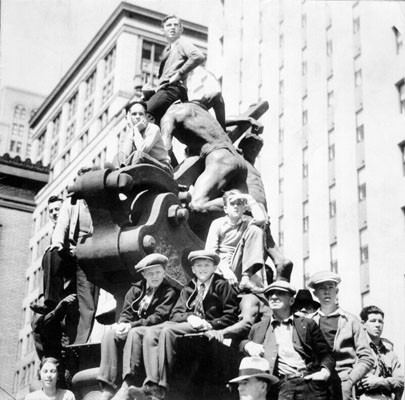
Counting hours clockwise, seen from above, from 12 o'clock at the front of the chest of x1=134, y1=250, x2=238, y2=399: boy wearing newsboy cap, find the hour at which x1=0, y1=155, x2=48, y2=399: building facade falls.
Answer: The building facade is roughly at 4 o'clock from the boy wearing newsboy cap.

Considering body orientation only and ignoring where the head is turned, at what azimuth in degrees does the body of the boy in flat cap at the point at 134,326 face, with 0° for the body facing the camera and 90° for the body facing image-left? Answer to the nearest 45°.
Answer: approximately 45°

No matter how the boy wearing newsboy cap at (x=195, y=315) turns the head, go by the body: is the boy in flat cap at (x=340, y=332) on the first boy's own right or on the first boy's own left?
on the first boy's own left

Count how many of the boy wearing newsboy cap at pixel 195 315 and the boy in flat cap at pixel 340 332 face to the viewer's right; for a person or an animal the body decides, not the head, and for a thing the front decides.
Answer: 0

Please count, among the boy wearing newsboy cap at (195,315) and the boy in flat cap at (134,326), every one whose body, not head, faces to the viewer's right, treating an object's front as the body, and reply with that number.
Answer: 0

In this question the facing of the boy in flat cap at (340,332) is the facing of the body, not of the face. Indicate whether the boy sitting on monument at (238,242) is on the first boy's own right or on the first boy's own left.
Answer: on the first boy's own right

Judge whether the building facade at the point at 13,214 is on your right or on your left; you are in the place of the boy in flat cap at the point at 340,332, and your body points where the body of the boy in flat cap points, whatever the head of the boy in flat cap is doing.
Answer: on your right

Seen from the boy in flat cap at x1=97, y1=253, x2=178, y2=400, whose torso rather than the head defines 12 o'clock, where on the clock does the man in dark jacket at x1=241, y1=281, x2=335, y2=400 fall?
The man in dark jacket is roughly at 8 o'clock from the boy in flat cap.

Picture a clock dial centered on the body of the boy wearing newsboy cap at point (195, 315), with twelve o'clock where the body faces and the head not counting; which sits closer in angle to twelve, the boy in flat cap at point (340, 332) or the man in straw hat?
the man in straw hat
